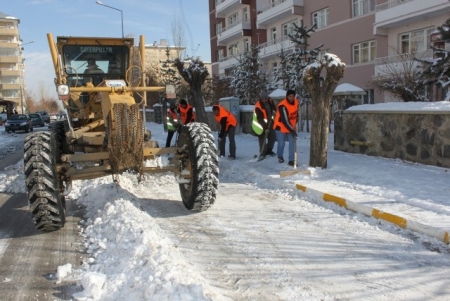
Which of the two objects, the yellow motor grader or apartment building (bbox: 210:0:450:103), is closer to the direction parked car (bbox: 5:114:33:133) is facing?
the yellow motor grader

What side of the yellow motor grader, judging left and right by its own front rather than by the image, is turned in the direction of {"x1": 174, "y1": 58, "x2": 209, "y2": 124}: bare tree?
back

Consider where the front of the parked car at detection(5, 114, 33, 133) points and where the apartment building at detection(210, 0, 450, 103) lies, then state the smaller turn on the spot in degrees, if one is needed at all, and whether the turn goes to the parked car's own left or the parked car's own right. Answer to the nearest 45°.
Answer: approximately 45° to the parked car's own left

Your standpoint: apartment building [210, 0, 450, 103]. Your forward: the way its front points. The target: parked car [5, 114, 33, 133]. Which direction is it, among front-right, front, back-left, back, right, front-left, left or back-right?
front-right

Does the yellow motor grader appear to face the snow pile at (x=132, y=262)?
yes

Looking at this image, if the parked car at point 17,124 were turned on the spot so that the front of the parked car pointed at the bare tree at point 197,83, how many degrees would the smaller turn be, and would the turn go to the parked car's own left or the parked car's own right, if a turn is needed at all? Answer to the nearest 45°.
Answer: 0° — it already faces it

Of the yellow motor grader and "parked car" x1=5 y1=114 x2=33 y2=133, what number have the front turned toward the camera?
2

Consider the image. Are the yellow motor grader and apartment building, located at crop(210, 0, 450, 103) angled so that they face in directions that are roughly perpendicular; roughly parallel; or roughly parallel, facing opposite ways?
roughly perpendicular

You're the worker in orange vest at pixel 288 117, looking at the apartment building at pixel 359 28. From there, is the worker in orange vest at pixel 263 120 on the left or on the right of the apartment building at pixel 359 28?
left

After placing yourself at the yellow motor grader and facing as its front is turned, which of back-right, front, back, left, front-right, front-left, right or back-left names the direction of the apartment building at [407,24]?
back-left

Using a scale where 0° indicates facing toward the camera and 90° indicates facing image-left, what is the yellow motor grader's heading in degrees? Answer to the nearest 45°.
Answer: approximately 0°

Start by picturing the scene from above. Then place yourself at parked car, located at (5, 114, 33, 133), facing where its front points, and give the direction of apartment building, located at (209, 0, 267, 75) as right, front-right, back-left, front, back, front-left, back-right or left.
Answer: left
